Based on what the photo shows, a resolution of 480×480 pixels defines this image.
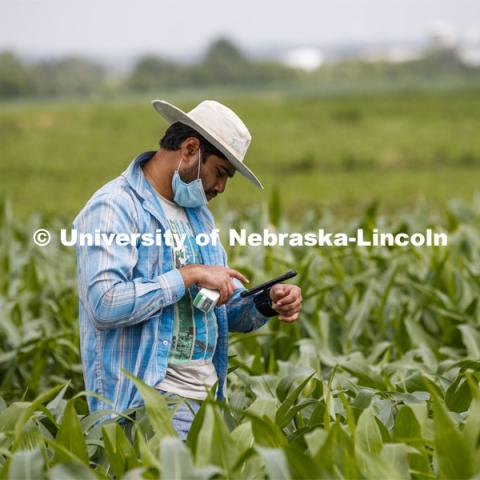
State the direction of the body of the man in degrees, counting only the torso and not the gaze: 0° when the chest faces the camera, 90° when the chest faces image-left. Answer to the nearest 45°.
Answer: approximately 315°
